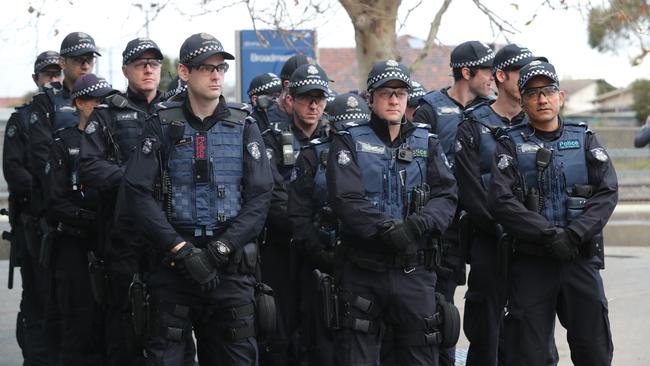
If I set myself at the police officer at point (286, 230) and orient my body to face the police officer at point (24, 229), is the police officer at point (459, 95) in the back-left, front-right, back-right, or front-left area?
back-right

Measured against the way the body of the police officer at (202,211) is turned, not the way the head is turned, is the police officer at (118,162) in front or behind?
behind

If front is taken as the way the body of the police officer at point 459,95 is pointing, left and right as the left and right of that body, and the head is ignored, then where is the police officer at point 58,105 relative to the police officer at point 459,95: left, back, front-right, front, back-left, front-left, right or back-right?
back-right

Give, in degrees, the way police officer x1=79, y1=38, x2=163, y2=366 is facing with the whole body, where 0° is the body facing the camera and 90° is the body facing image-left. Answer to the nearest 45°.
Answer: approximately 315°

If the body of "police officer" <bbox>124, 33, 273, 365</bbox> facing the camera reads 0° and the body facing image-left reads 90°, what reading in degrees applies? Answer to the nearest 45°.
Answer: approximately 0°

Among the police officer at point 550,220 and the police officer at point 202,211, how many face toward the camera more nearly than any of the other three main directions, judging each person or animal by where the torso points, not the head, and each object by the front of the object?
2
